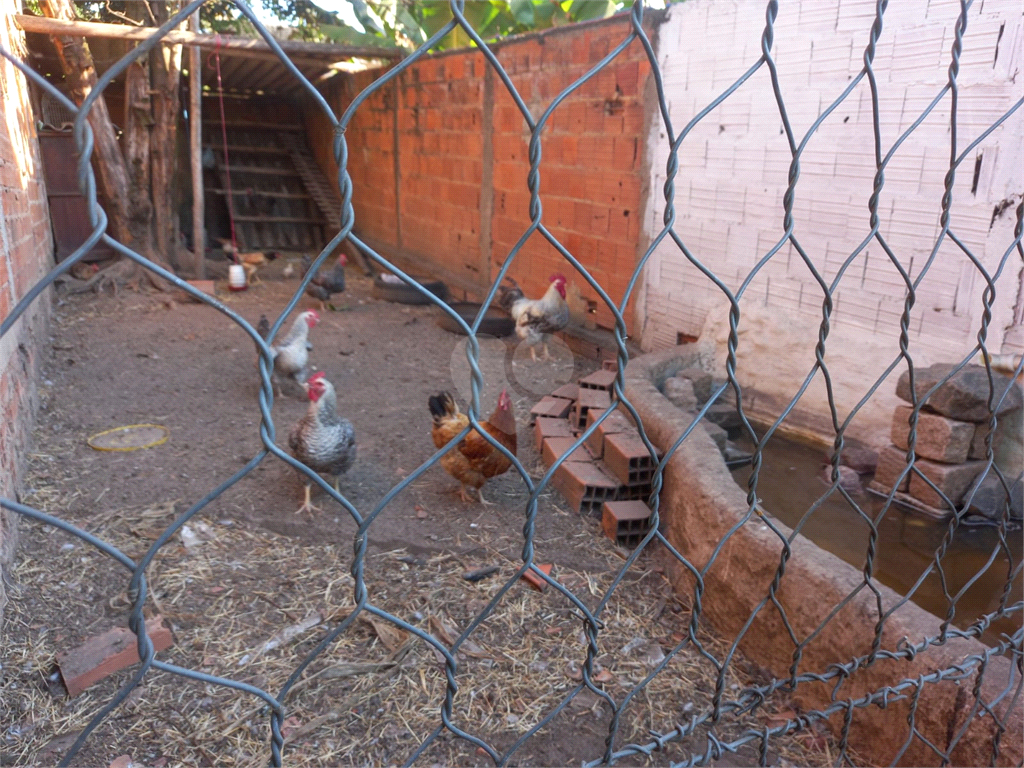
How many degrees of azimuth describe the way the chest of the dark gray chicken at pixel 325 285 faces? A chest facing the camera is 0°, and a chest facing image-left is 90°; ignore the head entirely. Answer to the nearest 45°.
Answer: approximately 270°

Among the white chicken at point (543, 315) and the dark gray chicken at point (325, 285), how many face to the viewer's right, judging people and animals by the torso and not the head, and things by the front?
2

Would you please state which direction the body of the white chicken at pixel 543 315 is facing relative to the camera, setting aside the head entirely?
to the viewer's right

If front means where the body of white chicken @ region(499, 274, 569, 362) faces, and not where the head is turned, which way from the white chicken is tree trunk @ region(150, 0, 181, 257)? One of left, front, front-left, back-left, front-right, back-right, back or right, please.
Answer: back-left

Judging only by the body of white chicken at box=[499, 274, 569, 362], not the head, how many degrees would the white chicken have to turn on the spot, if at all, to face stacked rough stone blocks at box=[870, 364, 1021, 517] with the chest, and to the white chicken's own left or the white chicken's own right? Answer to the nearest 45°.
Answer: approximately 45° to the white chicken's own right

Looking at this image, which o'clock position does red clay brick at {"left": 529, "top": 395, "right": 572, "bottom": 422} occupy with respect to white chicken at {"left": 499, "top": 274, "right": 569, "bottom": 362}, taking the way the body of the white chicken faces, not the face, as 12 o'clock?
The red clay brick is roughly at 3 o'clock from the white chicken.

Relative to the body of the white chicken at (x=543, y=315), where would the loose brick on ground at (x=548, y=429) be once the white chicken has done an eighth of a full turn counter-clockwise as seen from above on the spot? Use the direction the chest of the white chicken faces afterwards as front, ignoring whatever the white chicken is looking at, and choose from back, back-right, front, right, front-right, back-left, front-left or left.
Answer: back-right

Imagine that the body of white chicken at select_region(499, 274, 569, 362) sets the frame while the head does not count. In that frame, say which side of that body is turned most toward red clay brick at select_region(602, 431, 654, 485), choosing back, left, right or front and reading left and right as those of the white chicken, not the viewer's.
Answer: right

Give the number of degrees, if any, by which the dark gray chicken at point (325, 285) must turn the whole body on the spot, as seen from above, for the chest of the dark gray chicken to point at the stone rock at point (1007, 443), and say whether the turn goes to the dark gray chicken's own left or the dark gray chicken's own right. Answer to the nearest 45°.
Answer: approximately 45° to the dark gray chicken's own right

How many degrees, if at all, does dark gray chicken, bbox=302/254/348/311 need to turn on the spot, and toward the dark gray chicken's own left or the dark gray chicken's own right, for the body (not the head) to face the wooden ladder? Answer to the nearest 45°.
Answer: approximately 90° to the dark gray chicken's own left

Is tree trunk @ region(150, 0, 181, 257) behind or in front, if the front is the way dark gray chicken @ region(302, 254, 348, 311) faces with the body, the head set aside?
behind

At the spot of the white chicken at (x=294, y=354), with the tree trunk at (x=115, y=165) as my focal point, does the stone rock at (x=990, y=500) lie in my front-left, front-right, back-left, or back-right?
back-right
